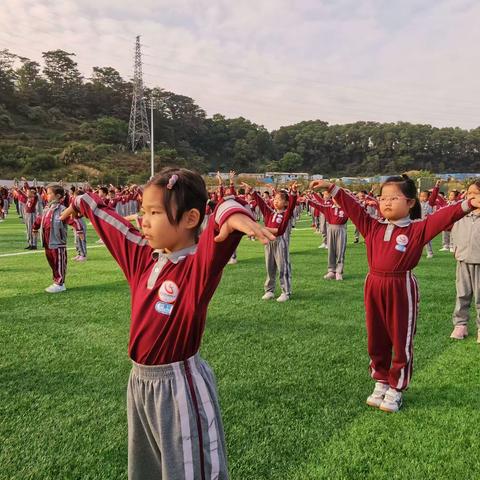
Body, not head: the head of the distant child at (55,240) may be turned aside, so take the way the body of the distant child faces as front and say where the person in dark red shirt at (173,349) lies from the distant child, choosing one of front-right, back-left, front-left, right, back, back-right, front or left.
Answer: front-left

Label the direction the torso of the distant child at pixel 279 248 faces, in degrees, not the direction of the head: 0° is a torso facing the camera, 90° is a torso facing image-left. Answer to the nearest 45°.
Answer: approximately 45°

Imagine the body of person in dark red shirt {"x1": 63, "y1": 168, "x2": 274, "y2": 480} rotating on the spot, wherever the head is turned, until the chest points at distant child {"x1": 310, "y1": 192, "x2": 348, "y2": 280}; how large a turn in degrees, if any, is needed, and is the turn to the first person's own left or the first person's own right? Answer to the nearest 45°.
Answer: approximately 180°

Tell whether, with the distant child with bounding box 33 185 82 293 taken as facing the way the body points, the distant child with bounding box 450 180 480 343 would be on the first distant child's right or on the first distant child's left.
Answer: on the first distant child's left

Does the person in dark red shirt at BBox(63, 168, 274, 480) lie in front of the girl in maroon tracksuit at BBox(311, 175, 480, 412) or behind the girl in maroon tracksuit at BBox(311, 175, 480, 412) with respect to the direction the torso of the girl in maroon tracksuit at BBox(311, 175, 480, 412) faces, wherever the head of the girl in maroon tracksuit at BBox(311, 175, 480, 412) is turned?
in front

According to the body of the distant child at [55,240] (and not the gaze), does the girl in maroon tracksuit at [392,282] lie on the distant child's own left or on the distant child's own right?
on the distant child's own left

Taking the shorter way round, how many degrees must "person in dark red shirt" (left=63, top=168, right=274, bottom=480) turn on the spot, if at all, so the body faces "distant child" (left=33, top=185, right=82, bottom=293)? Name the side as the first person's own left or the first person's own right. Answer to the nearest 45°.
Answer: approximately 135° to the first person's own right

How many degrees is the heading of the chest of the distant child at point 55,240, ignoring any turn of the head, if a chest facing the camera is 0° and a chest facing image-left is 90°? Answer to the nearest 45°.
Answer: approximately 45°
